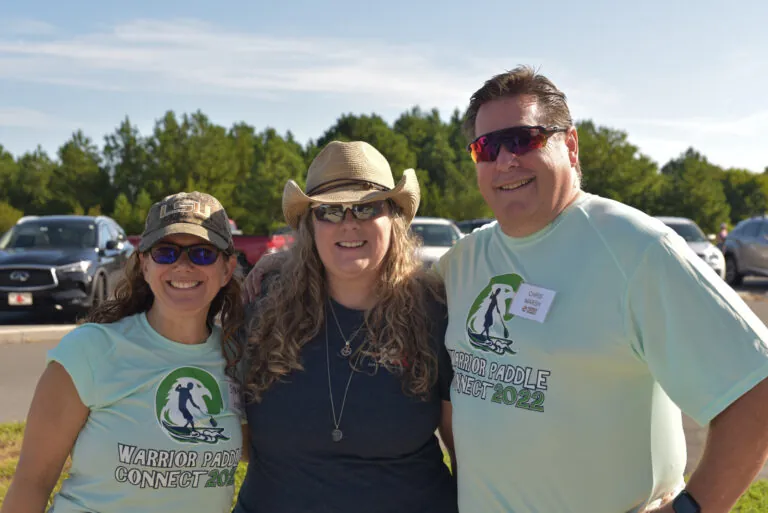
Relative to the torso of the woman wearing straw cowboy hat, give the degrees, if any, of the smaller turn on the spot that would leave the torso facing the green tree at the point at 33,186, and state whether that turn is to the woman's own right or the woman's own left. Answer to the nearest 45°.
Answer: approximately 135° to the woman's own right

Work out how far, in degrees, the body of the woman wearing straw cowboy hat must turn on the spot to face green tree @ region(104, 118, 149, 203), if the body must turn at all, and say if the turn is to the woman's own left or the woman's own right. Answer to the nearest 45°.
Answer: approximately 180°

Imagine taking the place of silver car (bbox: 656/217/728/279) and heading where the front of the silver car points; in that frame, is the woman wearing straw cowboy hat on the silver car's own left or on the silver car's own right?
on the silver car's own right

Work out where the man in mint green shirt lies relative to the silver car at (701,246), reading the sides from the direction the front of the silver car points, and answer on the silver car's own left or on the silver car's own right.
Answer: on the silver car's own right

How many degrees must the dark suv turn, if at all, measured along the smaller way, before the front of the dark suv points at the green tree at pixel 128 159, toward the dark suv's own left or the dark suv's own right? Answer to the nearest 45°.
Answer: approximately 135° to the dark suv's own right

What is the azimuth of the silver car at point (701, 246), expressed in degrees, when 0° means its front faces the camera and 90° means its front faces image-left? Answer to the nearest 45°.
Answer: approximately 315°

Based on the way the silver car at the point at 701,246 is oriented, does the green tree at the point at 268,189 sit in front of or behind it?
behind

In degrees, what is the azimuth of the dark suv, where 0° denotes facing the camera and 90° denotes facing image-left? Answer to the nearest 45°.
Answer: approximately 45°

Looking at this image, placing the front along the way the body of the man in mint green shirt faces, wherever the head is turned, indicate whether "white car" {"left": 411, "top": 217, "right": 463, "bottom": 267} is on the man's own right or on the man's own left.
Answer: on the man's own right

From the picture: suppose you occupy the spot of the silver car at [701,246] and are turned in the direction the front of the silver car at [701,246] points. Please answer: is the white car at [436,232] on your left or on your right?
on your right
